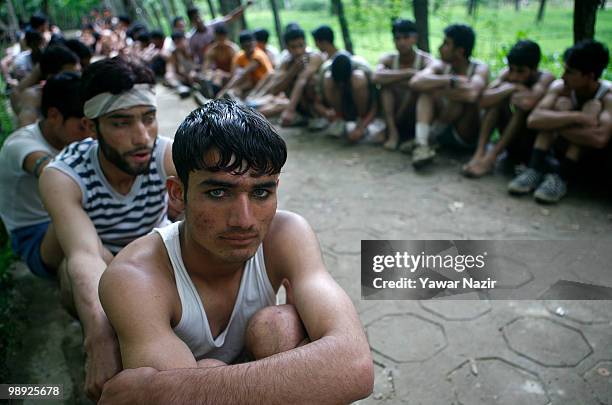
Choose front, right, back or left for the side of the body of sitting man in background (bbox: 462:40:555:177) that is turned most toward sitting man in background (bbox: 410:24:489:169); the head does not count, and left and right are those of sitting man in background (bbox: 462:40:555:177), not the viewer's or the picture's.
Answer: right

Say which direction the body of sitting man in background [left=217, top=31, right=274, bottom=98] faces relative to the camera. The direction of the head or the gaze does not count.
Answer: toward the camera

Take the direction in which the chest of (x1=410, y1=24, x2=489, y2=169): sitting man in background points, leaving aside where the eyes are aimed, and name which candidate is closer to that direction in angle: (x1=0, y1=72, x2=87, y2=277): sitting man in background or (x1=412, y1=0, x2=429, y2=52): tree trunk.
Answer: the sitting man in background

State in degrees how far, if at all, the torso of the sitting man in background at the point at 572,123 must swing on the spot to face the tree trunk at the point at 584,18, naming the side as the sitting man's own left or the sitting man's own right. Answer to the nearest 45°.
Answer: approximately 135° to the sitting man's own right

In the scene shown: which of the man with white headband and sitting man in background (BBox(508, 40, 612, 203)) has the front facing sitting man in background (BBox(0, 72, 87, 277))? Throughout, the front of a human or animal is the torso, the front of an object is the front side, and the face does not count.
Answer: sitting man in background (BBox(508, 40, 612, 203))

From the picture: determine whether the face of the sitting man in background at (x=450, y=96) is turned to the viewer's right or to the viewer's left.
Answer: to the viewer's left

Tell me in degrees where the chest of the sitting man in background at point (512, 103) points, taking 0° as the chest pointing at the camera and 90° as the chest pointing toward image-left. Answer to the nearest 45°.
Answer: approximately 45°

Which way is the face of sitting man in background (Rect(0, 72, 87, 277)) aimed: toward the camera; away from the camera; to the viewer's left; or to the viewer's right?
to the viewer's right

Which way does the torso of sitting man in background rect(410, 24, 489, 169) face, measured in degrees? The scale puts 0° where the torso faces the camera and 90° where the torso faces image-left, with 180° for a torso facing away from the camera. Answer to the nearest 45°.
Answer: approximately 45°

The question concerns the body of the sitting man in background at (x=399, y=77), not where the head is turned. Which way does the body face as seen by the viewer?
toward the camera
